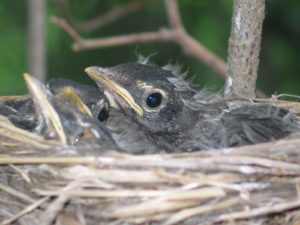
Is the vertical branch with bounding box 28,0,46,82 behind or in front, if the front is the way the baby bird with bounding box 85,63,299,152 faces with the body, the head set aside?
in front

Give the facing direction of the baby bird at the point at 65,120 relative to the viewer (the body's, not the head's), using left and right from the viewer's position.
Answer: facing to the left of the viewer

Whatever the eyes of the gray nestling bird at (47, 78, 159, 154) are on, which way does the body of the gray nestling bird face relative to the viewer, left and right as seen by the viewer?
facing to the left of the viewer

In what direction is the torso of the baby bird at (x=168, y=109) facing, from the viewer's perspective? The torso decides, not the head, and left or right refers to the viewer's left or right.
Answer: facing to the left of the viewer

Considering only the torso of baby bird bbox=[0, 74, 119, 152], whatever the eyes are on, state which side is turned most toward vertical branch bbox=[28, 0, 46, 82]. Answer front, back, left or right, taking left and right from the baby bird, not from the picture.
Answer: right

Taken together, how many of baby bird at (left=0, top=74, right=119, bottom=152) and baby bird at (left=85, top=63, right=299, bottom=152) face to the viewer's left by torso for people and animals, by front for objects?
2

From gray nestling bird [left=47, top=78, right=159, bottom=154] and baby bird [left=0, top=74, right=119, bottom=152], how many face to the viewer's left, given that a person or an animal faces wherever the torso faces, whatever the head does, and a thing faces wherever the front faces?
2

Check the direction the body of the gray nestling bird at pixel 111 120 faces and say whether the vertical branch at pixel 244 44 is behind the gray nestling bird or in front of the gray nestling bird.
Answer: behind
